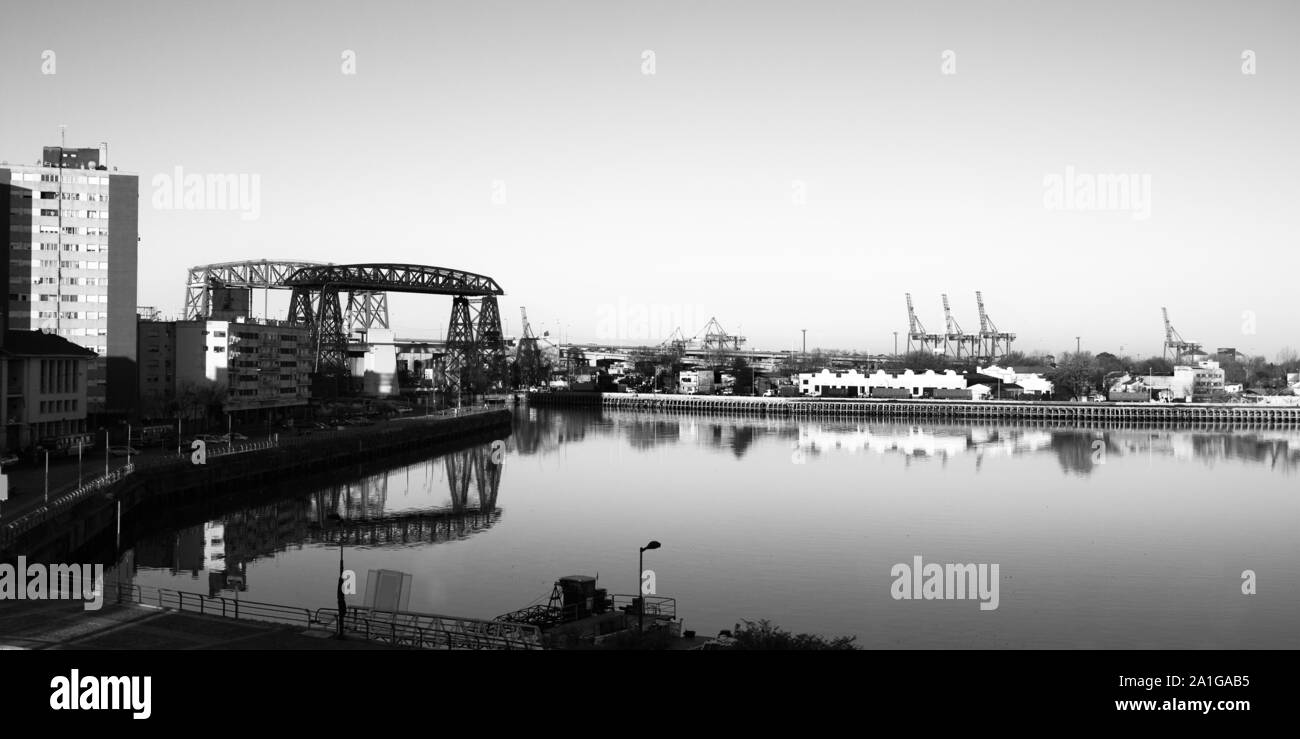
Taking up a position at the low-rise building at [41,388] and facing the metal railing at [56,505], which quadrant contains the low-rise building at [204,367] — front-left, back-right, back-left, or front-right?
back-left

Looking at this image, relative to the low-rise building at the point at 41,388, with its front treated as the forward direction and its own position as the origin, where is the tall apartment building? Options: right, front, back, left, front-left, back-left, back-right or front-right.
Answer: back-left

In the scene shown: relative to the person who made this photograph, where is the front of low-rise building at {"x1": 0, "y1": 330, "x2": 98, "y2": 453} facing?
facing the viewer and to the right of the viewer

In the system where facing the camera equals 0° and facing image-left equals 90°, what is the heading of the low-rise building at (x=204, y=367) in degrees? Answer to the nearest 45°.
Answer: approximately 315°

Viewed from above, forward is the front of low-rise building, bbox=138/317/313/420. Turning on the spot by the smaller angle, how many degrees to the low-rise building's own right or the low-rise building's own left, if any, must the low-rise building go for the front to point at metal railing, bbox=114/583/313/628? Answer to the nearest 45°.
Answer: approximately 45° to the low-rise building's own right

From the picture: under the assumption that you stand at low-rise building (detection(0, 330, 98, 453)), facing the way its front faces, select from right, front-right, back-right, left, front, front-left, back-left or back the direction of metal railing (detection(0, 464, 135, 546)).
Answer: front-right

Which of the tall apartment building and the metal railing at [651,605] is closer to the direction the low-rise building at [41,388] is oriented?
the metal railing

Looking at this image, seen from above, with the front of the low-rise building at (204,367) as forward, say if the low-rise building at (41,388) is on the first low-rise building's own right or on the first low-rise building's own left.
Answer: on the first low-rise building's own right

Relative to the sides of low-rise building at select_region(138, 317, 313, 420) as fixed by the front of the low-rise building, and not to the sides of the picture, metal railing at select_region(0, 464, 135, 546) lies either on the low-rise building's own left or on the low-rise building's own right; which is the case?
on the low-rise building's own right

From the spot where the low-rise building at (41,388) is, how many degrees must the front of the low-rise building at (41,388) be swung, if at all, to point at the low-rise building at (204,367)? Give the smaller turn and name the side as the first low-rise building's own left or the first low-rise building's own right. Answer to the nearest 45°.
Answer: approximately 90° to the first low-rise building's own left

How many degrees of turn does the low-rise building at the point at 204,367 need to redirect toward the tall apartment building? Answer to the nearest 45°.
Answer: approximately 90° to its right

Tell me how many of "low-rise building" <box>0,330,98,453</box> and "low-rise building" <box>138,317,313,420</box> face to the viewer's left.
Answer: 0

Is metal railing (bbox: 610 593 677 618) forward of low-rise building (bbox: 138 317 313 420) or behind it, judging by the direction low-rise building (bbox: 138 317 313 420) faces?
forward
